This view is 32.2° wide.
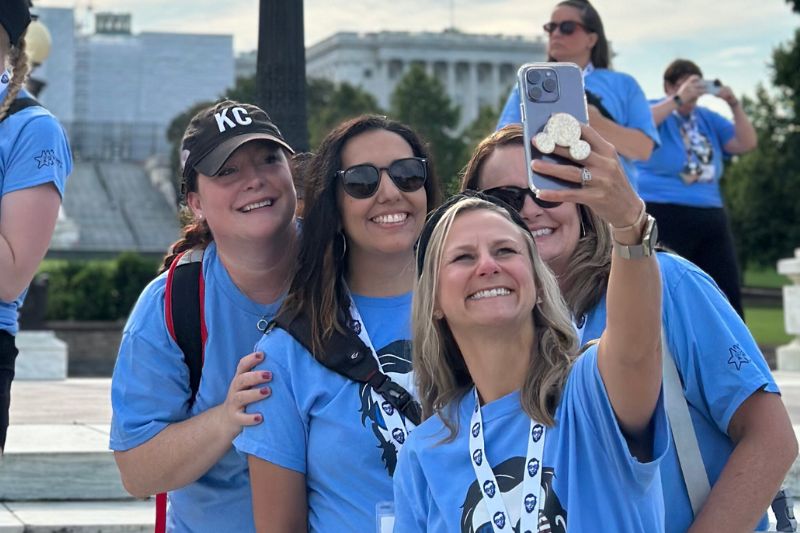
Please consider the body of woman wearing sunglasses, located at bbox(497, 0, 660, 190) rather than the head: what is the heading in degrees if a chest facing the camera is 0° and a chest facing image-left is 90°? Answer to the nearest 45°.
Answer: approximately 45°

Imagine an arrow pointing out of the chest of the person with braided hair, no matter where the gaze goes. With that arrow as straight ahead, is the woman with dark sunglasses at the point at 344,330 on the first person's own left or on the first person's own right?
on the first person's own left

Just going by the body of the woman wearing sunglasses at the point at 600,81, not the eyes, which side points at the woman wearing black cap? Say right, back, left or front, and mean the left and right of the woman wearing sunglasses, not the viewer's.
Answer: front
